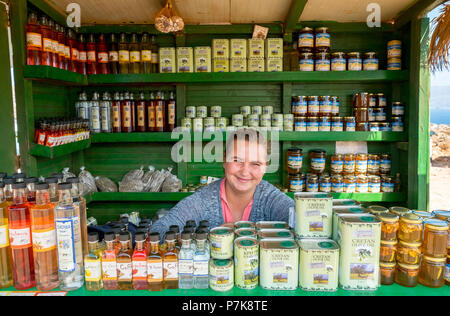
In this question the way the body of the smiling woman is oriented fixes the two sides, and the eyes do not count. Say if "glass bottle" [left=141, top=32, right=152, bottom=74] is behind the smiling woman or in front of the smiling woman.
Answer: behind

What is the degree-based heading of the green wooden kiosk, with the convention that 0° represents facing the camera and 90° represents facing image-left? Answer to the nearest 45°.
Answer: approximately 0°

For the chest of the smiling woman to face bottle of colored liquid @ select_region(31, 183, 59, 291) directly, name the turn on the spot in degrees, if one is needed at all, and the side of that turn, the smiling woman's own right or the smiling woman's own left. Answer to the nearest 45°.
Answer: approximately 45° to the smiling woman's own right

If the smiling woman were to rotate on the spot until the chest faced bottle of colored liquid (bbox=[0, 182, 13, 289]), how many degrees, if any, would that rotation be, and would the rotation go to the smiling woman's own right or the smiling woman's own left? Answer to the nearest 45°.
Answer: approximately 45° to the smiling woman's own right

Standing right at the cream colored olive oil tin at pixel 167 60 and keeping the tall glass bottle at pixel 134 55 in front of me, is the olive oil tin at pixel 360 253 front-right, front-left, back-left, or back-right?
back-left

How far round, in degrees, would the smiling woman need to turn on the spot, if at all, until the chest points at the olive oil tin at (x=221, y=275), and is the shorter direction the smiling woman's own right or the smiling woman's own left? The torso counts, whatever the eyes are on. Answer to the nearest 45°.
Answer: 0° — they already face it

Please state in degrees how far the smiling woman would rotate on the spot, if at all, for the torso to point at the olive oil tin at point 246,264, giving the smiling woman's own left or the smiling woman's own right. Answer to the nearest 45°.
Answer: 0° — they already face it

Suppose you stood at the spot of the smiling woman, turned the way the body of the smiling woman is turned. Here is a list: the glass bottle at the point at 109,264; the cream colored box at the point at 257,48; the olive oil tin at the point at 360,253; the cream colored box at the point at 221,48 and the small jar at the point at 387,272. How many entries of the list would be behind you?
2

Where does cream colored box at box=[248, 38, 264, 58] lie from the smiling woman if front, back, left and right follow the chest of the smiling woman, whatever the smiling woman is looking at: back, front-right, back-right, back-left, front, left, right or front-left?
back
